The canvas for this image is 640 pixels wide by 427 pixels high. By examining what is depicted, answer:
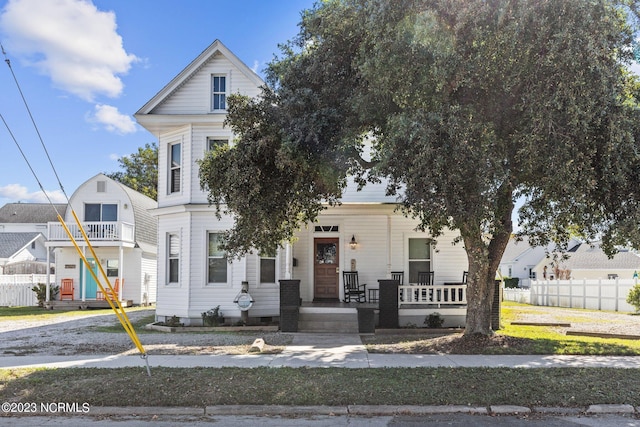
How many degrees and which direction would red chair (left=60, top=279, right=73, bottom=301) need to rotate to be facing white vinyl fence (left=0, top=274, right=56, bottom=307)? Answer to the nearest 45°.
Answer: approximately 135° to its right

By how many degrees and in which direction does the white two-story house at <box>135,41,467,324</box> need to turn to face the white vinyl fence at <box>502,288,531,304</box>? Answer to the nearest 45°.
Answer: approximately 135° to its left

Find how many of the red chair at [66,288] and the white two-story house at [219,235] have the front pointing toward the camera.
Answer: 2

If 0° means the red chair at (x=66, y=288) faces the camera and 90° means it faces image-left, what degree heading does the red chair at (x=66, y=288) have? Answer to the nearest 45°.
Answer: approximately 0°

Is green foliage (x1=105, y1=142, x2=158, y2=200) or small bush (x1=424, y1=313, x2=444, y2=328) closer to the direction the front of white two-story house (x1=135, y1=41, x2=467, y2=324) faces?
the small bush

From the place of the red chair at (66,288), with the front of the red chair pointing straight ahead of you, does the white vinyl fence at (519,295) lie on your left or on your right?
on your left
